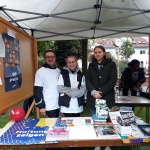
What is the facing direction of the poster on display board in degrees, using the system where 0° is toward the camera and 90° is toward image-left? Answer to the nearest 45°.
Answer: approximately 315°

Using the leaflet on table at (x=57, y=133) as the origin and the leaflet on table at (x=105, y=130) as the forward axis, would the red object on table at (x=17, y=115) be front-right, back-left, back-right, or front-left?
back-left

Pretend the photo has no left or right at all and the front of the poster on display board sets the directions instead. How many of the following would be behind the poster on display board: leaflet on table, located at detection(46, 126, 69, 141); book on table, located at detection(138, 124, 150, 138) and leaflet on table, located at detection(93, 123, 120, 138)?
0

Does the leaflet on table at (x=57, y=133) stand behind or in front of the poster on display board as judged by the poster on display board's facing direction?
in front

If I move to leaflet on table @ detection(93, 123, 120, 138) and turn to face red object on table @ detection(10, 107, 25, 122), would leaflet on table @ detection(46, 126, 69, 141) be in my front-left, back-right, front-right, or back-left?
front-left

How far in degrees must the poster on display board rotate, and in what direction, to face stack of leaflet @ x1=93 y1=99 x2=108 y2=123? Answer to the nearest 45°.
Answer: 0° — it already faces it

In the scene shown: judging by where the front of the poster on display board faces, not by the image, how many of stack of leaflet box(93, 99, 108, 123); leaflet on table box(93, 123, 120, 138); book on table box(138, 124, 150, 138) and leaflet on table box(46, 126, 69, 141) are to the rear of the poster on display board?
0

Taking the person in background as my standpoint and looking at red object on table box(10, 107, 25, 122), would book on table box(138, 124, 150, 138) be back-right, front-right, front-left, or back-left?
front-left

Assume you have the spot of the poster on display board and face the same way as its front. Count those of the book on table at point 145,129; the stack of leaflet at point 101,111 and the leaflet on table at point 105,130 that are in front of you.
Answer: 3

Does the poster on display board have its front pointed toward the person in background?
no

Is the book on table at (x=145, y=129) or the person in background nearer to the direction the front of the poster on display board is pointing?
the book on table

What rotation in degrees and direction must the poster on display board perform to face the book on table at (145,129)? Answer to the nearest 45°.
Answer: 0° — it already faces it
